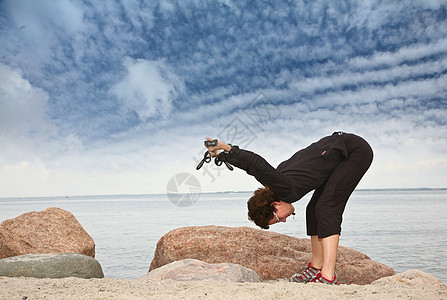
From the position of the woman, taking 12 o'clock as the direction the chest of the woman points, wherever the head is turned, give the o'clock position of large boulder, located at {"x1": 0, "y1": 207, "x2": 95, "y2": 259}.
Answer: The large boulder is roughly at 1 o'clock from the woman.

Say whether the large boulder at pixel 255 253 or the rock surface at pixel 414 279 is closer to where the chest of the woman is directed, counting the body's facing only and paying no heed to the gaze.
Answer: the large boulder

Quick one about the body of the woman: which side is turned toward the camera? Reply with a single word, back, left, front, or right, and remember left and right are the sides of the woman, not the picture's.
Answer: left

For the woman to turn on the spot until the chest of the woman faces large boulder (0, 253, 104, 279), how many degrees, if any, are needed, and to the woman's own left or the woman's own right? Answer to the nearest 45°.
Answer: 0° — they already face it

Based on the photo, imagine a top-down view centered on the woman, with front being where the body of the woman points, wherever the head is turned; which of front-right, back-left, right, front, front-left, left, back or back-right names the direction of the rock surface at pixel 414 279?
back-right
